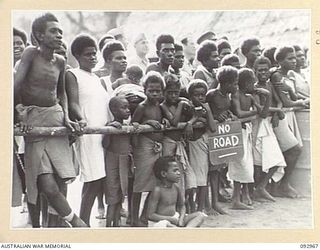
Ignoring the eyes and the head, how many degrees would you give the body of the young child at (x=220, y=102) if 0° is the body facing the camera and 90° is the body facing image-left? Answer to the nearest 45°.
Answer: approximately 315°

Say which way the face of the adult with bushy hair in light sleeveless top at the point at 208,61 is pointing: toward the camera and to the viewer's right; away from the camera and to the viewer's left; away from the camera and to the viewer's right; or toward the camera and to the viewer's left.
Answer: toward the camera and to the viewer's right
